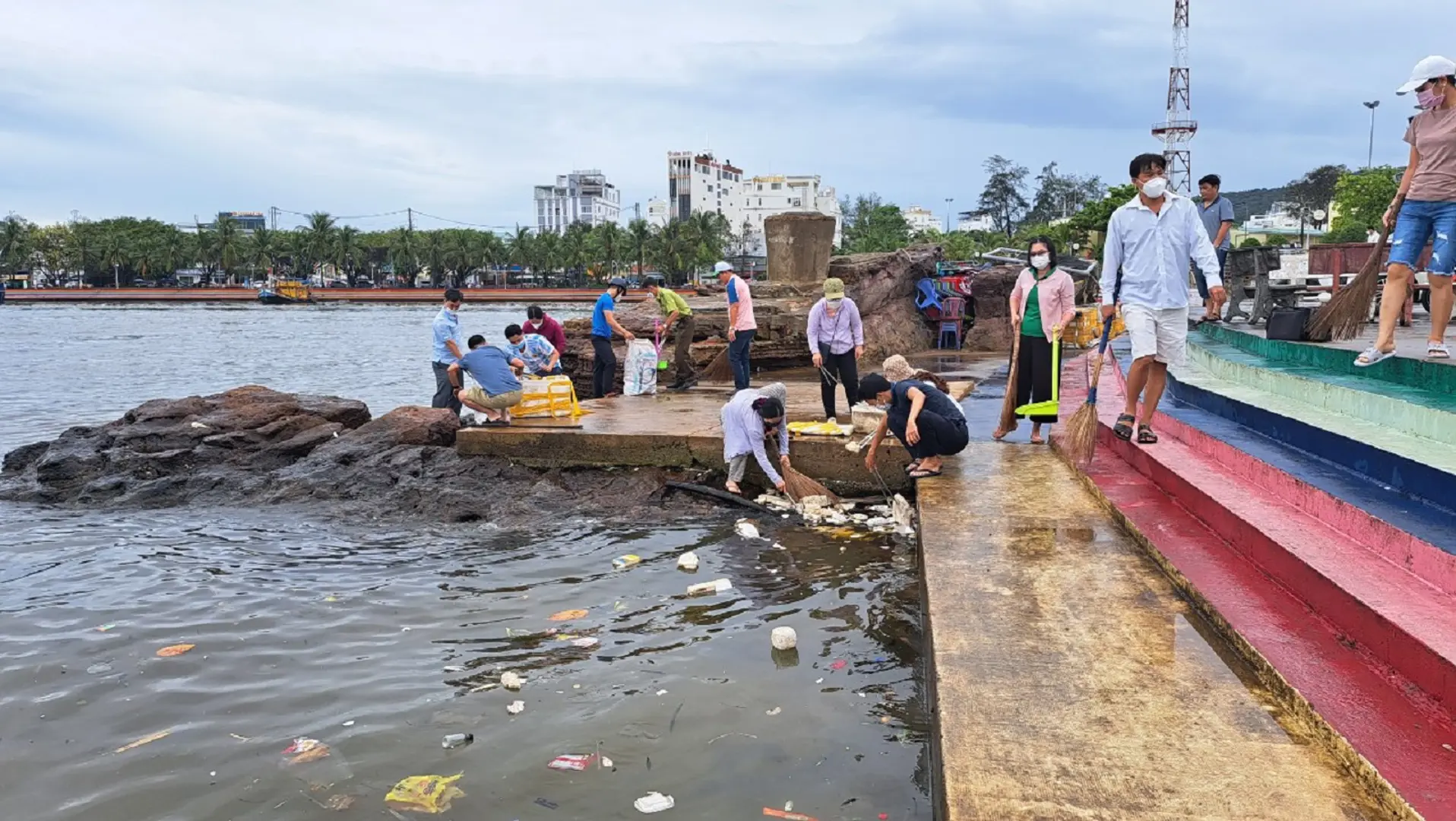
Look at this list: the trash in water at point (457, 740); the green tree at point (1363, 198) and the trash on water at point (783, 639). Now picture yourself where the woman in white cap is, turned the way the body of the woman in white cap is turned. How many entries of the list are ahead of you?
2

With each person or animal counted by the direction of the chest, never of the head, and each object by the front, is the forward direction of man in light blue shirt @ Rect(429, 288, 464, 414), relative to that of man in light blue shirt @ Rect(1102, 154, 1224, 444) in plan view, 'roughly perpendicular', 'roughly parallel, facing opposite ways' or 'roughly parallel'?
roughly perpendicular

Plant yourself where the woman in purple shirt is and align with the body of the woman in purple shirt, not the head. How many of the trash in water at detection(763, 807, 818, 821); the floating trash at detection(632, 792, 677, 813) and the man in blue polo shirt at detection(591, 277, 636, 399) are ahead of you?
2

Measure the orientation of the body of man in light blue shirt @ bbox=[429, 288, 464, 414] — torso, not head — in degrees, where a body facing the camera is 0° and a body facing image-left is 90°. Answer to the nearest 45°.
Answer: approximately 315°

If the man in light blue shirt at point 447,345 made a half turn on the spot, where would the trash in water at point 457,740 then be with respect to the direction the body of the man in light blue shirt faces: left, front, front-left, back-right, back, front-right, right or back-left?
back-left

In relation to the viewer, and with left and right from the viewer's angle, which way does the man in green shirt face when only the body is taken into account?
facing to the left of the viewer

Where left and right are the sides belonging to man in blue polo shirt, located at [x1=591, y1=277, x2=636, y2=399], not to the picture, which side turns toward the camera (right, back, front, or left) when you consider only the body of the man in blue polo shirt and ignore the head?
right
